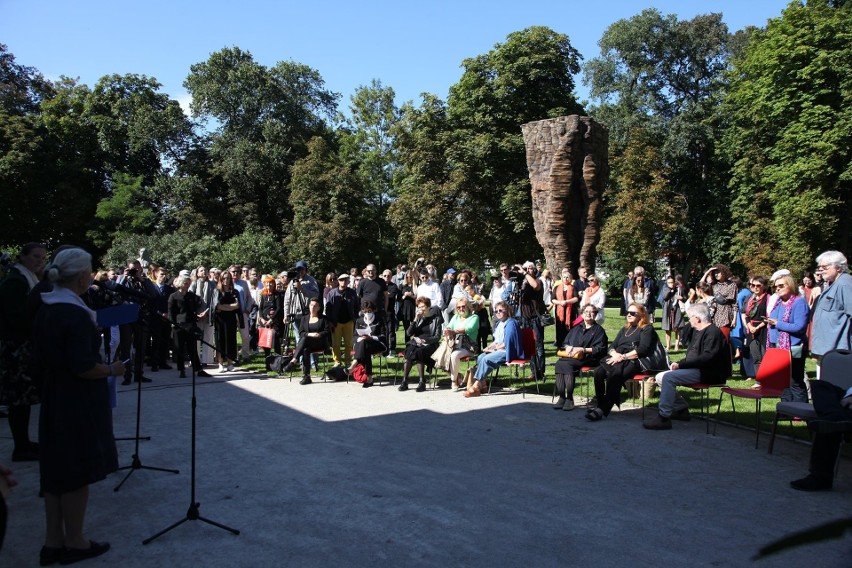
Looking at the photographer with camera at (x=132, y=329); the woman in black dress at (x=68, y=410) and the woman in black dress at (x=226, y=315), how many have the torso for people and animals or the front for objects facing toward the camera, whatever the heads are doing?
2

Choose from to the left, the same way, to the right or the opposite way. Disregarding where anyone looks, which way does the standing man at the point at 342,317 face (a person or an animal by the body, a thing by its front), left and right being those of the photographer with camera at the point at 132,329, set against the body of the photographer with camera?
the same way

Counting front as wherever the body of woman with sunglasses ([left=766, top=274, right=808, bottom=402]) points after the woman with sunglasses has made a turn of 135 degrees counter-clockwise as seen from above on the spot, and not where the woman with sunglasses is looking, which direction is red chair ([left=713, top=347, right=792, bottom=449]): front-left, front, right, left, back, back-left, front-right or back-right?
right

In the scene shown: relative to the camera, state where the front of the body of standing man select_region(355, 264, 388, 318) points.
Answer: toward the camera

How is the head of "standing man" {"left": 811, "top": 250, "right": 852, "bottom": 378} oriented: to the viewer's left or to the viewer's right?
to the viewer's left

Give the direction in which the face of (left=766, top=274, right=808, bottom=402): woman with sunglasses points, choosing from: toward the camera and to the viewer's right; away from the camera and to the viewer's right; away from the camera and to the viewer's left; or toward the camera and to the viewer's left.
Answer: toward the camera and to the viewer's left

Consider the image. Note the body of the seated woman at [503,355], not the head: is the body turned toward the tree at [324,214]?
no

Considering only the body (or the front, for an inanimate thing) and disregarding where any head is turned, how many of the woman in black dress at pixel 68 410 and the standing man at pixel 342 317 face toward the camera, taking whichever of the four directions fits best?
1

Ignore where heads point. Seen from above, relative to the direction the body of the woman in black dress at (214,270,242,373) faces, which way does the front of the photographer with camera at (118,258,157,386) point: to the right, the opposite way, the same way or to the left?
the same way

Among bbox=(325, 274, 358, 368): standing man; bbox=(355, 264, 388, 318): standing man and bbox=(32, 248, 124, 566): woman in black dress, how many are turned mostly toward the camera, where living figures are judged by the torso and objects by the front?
2

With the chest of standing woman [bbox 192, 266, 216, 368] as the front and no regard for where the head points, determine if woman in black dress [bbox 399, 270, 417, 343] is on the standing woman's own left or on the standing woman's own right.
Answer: on the standing woman's own left

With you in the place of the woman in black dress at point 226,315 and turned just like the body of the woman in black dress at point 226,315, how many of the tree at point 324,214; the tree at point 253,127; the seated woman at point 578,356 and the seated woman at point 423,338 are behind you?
2

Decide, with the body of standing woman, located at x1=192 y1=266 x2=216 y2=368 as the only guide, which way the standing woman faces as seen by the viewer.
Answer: toward the camera

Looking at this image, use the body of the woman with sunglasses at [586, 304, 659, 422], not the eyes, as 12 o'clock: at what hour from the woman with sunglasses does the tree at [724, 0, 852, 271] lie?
The tree is roughly at 5 o'clock from the woman with sunglasses.

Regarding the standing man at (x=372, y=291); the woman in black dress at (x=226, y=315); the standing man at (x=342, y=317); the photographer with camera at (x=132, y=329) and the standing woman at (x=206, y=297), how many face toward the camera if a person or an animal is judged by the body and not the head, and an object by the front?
5

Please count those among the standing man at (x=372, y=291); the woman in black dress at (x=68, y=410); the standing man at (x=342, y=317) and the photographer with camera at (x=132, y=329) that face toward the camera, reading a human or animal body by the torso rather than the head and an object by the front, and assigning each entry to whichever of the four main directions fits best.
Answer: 3

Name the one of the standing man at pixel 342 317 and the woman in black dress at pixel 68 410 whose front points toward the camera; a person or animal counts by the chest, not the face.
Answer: the standing man

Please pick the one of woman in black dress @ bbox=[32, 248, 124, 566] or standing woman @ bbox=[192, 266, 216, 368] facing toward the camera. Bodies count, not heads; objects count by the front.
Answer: the standing woman

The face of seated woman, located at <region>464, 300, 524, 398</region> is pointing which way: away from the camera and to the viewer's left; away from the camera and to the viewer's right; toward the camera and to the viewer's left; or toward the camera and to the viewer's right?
toward the camera and to the viewer's left

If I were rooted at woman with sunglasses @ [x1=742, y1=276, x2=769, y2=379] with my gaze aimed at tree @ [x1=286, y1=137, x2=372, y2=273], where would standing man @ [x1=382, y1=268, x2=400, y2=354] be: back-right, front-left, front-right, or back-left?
front-left

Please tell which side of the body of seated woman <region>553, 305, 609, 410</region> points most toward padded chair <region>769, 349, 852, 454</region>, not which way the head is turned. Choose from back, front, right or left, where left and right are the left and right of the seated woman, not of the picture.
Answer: left
